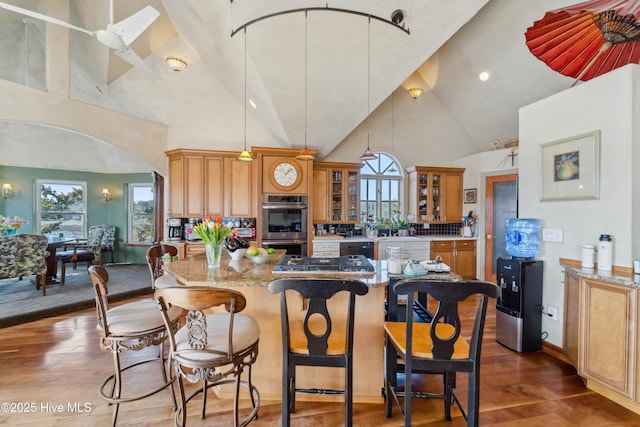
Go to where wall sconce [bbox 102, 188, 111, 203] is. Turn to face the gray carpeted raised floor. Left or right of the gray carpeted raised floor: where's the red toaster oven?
left

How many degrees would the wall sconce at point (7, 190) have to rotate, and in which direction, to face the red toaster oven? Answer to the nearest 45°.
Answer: approximately 45° to its left

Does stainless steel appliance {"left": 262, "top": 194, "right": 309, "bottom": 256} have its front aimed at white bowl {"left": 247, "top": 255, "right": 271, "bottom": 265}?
yes

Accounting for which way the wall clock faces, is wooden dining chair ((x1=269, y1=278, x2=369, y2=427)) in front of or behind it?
in front

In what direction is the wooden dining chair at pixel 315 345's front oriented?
away from the camera

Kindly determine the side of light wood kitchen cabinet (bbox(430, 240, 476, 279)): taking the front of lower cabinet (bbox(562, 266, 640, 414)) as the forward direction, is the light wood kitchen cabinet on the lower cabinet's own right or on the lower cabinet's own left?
on the lower cabinet's own right

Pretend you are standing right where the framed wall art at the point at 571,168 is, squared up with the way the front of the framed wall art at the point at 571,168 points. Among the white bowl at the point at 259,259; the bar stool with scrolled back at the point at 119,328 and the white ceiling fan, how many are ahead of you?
3

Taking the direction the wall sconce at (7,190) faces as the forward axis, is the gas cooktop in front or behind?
in front

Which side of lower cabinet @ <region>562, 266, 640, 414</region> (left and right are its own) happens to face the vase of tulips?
front

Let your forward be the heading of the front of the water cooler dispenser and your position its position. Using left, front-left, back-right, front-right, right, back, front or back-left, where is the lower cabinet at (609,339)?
left

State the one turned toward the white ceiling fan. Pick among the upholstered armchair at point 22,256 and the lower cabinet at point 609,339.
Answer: the lower cabinet
